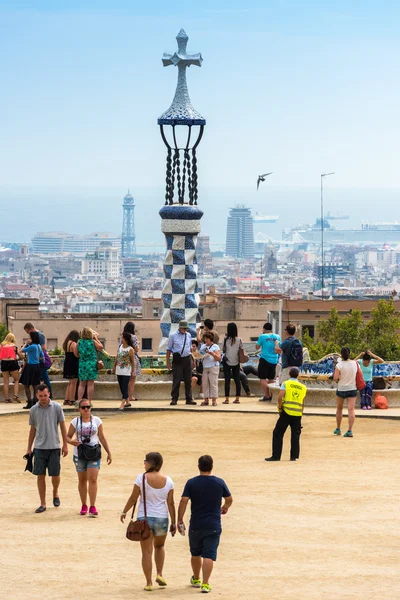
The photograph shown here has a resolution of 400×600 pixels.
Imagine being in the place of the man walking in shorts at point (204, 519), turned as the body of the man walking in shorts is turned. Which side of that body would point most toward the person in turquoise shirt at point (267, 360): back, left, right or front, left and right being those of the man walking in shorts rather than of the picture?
front

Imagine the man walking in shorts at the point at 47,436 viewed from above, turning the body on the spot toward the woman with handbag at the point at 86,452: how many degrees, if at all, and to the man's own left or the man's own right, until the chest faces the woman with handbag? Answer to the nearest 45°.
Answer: approximately 45° to the man's own left

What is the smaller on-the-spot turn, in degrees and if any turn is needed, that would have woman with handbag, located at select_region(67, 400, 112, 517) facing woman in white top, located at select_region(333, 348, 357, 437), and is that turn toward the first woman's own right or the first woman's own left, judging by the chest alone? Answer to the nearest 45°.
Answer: approximately 135° to the first woman's own left

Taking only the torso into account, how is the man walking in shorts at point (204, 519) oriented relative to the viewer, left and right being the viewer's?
facing away from the viewer

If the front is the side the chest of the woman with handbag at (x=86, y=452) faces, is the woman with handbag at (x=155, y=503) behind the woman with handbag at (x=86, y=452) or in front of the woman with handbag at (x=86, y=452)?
in front

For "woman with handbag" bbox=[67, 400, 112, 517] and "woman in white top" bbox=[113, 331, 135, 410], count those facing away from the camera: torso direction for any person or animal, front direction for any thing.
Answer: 0

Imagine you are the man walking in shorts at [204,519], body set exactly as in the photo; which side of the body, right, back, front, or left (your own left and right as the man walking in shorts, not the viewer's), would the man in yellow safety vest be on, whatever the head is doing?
front

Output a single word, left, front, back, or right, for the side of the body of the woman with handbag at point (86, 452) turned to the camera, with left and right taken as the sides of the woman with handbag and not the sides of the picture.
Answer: front

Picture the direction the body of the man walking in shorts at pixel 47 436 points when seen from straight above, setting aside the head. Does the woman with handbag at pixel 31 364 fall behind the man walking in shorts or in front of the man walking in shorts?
behind

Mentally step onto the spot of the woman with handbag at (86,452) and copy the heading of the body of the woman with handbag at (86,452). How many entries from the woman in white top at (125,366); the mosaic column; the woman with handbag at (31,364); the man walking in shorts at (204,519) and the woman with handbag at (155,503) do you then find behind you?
3

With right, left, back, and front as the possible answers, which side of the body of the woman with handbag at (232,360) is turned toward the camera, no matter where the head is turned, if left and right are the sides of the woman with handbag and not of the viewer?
back

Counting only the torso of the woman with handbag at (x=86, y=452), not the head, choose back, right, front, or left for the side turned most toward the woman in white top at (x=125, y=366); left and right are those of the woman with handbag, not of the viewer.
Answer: back

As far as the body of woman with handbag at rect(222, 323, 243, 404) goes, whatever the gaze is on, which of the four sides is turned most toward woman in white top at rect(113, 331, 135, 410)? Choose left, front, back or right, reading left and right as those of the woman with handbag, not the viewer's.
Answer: left
